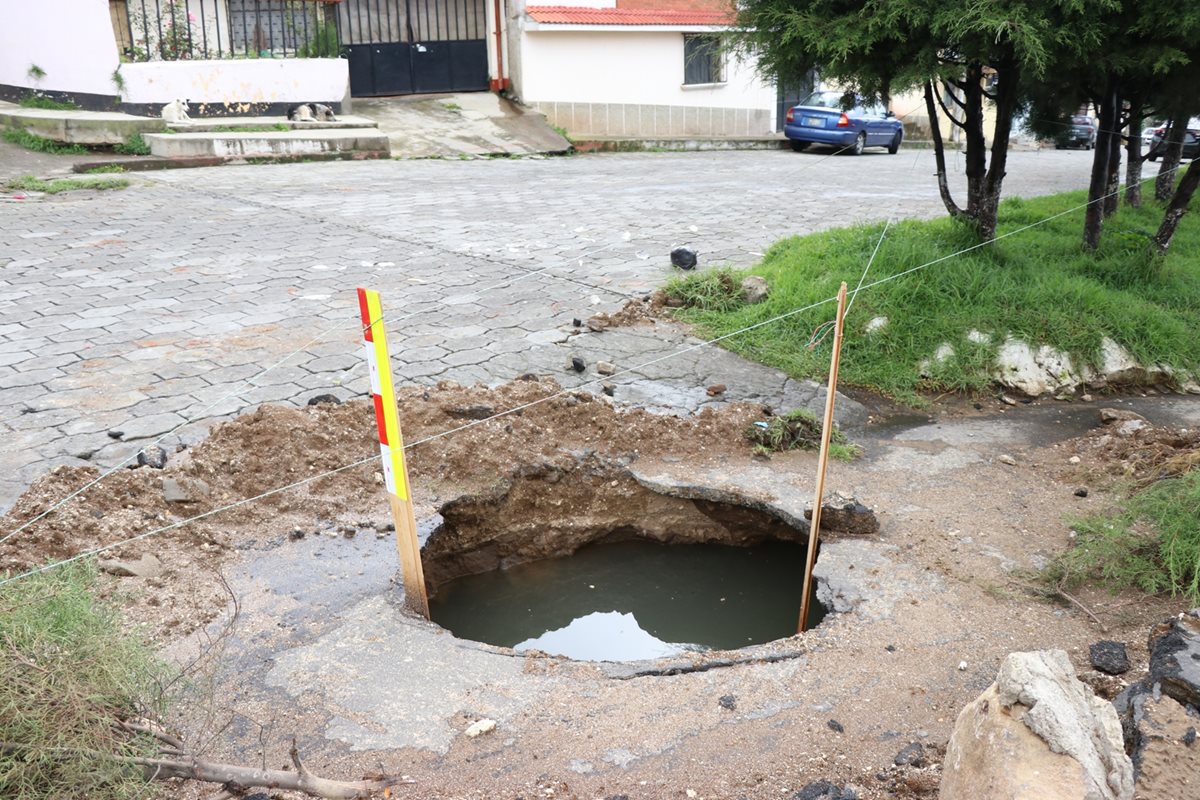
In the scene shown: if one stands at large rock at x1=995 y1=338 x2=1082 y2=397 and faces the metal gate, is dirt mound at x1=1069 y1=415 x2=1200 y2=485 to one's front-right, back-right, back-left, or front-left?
back-left

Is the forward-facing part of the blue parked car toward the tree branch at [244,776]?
no

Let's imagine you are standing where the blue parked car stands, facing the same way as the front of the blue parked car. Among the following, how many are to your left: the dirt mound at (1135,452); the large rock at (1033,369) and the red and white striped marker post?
0

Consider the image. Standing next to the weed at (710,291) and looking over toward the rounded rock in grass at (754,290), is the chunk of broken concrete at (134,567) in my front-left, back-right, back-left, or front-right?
back-right

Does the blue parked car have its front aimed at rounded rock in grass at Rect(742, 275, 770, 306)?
no

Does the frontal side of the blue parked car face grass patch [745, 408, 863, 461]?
no
